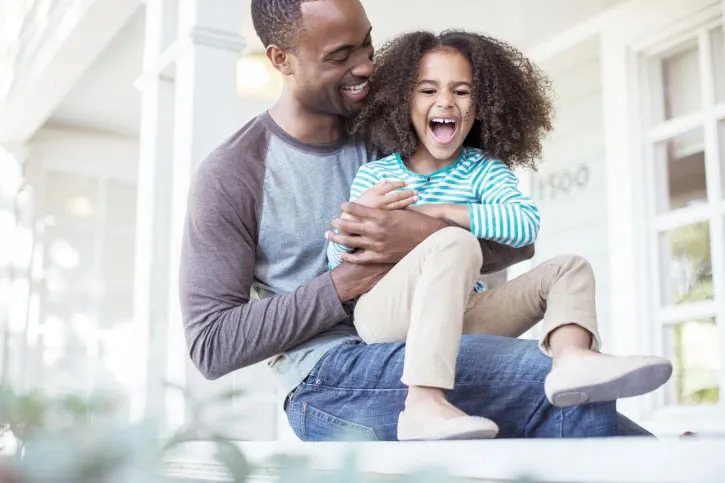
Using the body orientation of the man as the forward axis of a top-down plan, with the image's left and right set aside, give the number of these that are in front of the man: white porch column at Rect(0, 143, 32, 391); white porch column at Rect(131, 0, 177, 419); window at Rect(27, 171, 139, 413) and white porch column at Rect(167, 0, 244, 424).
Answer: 0

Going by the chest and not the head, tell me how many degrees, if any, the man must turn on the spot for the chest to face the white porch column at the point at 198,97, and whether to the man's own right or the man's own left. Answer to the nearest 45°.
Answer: approximately 180°

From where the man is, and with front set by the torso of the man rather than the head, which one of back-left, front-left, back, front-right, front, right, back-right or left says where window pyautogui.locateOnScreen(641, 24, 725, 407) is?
left

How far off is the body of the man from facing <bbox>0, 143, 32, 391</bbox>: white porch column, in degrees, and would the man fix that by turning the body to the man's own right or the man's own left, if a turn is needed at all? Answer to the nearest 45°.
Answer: approximately 180°

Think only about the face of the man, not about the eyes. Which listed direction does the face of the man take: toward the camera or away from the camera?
toward the camera

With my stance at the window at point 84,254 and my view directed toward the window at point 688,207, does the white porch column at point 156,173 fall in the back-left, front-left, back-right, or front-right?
front-right

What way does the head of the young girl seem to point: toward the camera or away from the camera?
toward the camera

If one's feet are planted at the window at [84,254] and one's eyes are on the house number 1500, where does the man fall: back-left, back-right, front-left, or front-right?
front-right

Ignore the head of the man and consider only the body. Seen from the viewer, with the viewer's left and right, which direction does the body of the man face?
facing the viewer and to the right of the viewer

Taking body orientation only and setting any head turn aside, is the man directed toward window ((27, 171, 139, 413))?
no

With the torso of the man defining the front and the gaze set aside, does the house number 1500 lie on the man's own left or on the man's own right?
on the man's own left

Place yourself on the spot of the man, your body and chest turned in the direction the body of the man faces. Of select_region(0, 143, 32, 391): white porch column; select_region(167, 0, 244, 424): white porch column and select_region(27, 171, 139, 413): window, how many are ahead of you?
0

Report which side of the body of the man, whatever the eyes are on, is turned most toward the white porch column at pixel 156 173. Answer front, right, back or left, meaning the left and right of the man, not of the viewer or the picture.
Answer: back

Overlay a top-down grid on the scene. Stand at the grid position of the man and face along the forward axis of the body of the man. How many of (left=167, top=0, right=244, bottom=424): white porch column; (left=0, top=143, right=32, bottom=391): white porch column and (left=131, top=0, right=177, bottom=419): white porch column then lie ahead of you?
0
